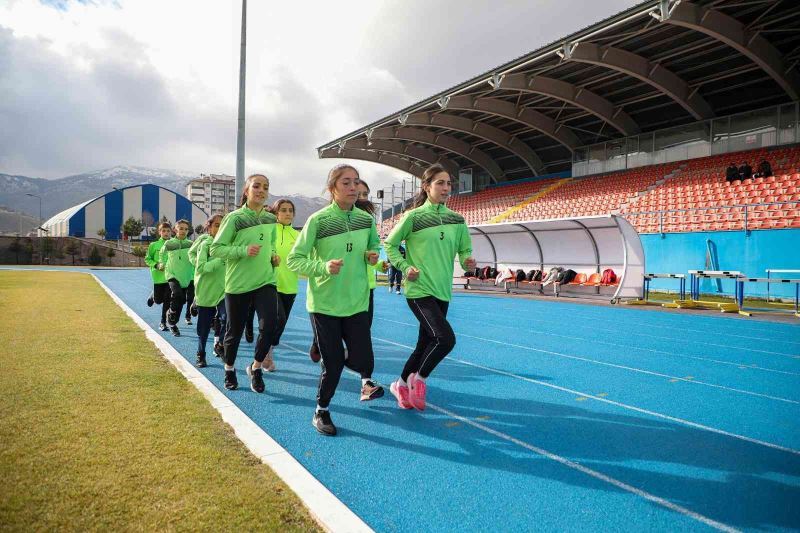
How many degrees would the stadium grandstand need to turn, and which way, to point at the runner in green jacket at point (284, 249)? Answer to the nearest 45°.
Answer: approximately 45° to its left

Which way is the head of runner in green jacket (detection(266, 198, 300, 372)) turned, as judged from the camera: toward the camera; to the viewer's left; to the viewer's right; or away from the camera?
toward the camera

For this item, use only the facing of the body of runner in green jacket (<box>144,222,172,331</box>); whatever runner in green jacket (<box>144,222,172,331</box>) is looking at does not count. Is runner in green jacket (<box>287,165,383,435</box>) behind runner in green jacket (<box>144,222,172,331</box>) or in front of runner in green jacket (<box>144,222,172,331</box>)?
in front

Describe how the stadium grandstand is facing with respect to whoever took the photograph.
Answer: facing the viewer and to the left of the viewer

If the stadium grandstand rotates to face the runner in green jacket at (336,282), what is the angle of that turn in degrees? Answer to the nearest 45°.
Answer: approximately 45° to its left

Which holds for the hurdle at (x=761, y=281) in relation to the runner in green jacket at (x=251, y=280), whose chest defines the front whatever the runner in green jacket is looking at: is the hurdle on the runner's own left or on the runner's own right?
on the runner's own left

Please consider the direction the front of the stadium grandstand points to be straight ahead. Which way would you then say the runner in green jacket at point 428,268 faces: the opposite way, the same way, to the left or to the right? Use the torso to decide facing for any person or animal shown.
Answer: to the left

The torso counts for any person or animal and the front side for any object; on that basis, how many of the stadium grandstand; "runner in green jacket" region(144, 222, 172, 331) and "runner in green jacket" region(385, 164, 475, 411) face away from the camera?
0

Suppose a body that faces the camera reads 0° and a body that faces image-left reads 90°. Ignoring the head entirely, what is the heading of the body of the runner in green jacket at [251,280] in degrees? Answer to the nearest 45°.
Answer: approximately 315°

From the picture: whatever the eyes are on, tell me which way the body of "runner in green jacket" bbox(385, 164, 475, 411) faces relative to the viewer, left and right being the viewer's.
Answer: facing the viewer and to the right of the viewer

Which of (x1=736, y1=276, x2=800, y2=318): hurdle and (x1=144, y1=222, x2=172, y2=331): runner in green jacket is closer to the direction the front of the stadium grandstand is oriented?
the runner in green jacket

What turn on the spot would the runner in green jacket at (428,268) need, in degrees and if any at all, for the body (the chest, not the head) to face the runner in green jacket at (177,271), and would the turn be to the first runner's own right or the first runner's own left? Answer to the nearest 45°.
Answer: approximately 180°

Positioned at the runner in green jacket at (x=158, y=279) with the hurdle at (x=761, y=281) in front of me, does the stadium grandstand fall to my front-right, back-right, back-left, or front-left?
front-left

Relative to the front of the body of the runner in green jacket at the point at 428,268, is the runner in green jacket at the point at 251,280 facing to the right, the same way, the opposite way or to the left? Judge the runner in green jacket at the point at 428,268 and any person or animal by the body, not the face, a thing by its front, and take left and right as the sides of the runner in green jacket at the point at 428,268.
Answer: the same way

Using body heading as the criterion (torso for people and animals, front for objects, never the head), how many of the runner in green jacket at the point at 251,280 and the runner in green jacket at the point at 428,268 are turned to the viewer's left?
0

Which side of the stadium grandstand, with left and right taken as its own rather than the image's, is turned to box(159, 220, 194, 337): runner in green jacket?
front
